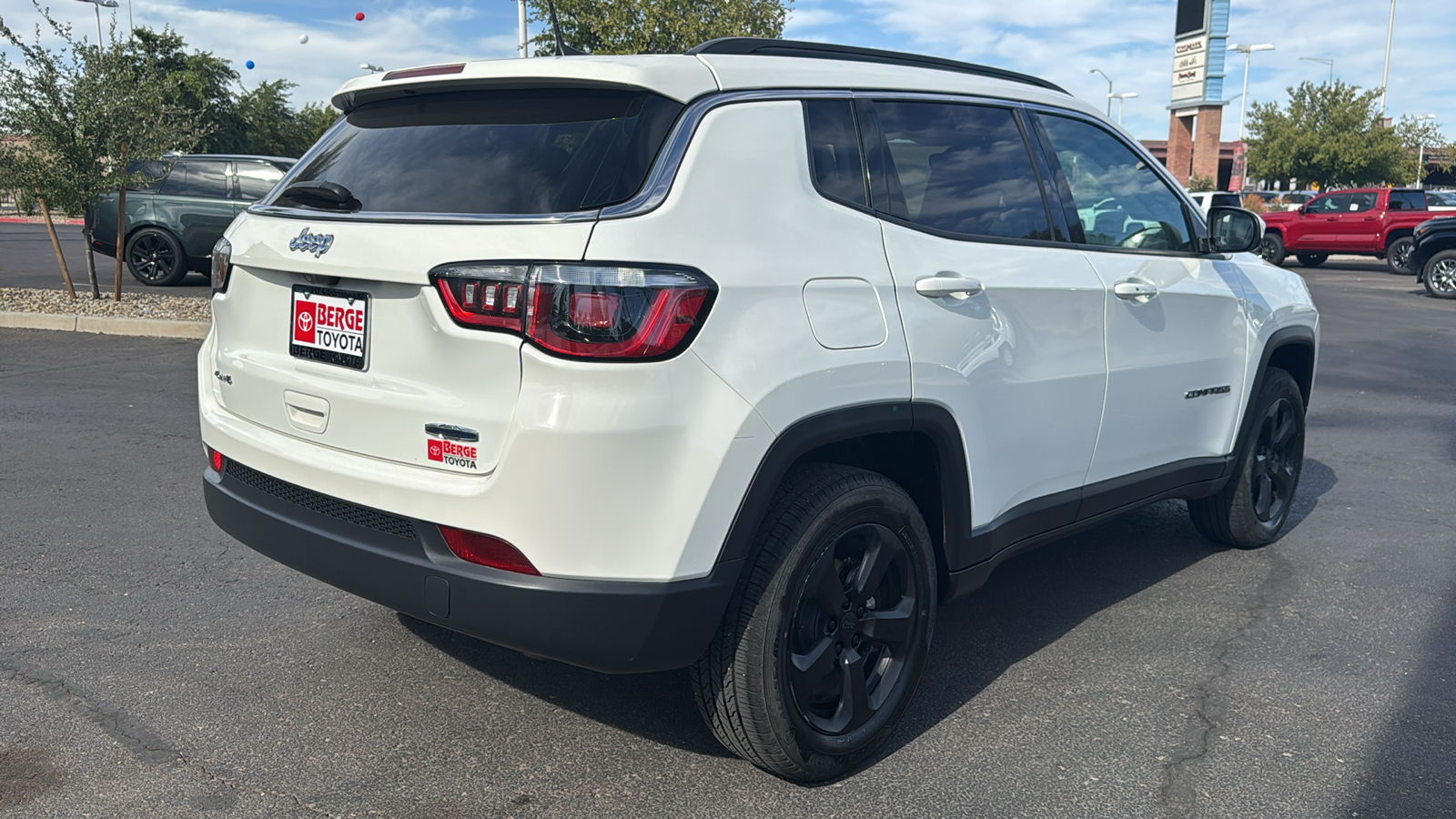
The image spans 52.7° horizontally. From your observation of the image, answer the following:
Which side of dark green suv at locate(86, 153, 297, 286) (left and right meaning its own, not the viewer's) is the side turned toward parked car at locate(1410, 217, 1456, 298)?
front

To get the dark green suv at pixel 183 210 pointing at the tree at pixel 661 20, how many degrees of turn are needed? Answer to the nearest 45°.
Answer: approximately 45° to its left

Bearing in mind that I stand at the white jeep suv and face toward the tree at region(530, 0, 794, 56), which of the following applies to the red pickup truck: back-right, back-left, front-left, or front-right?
front-right

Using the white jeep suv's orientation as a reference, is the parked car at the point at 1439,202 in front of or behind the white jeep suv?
in front

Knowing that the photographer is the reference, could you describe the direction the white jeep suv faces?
facing away from the viewer and to the right of the viewer

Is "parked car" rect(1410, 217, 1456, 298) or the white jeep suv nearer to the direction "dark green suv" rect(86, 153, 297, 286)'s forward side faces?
the parked car

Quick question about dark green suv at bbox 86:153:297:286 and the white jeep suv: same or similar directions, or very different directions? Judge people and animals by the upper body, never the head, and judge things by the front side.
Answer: same or similar directions

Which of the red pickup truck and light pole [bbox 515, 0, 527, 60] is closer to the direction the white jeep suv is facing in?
the red pickup truck

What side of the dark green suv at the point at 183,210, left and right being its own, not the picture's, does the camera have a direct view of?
right

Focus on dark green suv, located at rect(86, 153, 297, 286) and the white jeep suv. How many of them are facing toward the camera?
0

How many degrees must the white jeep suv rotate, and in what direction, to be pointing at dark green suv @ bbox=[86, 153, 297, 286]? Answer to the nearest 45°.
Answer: approximately 90° to its left

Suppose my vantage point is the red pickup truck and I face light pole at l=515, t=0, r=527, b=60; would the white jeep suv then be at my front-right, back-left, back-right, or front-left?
front-left

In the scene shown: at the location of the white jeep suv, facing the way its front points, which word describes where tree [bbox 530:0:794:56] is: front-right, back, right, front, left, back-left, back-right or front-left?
front-left
